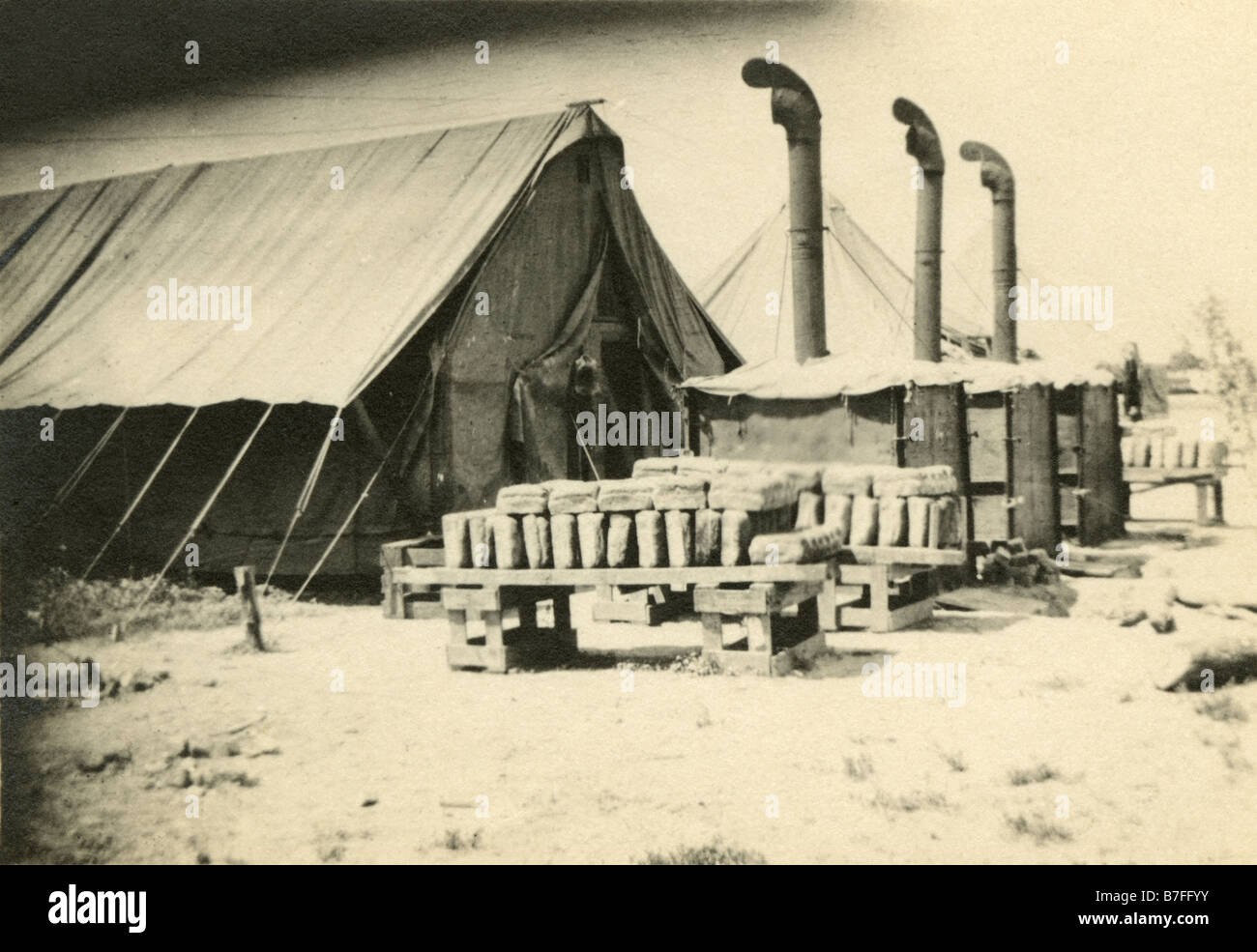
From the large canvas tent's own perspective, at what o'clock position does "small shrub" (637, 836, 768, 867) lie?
The small shrub is roughly at 1 o'clock from the large canvas tent.

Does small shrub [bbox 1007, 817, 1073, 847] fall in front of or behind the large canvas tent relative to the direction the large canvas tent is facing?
in front

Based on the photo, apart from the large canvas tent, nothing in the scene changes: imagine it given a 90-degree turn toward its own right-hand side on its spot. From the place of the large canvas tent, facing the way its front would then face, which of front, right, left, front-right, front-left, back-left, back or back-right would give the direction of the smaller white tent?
back

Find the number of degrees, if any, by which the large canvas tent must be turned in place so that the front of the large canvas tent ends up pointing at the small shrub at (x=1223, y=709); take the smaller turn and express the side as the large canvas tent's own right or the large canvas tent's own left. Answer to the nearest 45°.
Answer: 0° — it already faces it

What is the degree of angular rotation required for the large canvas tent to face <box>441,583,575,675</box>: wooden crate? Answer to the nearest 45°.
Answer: approximately 45° to its right

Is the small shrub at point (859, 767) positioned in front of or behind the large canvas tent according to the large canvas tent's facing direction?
in front

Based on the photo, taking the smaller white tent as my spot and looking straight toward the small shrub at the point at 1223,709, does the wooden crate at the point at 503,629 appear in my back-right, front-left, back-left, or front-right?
front-right

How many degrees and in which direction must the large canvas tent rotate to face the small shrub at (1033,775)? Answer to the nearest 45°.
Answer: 0° — it already faces it

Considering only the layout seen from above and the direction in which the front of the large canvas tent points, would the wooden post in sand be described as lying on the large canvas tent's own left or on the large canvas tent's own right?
on the large canvas tent's own right

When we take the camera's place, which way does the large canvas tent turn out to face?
facing the viewer and to the right of the viewer
